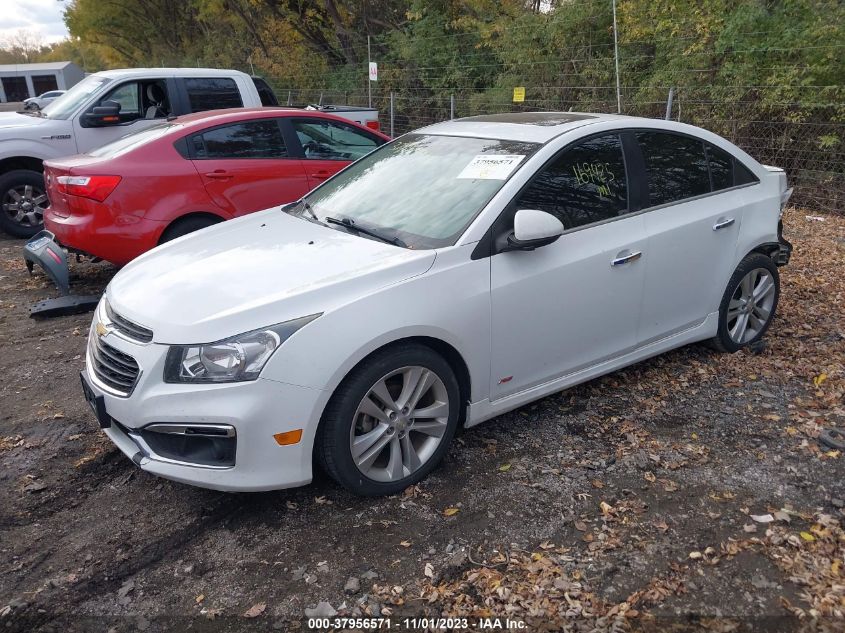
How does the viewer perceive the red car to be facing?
facing away from the viewer and to the right of the viewer

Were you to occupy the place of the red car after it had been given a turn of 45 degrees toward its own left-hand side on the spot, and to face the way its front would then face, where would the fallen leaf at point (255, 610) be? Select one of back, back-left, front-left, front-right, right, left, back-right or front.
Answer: back

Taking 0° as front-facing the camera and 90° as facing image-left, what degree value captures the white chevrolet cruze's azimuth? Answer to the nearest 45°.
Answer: approximately 45°

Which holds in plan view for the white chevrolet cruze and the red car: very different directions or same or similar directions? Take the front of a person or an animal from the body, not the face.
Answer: very different directions

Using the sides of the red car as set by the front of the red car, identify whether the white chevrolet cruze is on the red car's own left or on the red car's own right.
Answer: on the red car's own right

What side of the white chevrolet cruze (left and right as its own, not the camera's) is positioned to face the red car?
right

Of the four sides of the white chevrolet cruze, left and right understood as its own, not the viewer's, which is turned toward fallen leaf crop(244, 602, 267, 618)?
front
